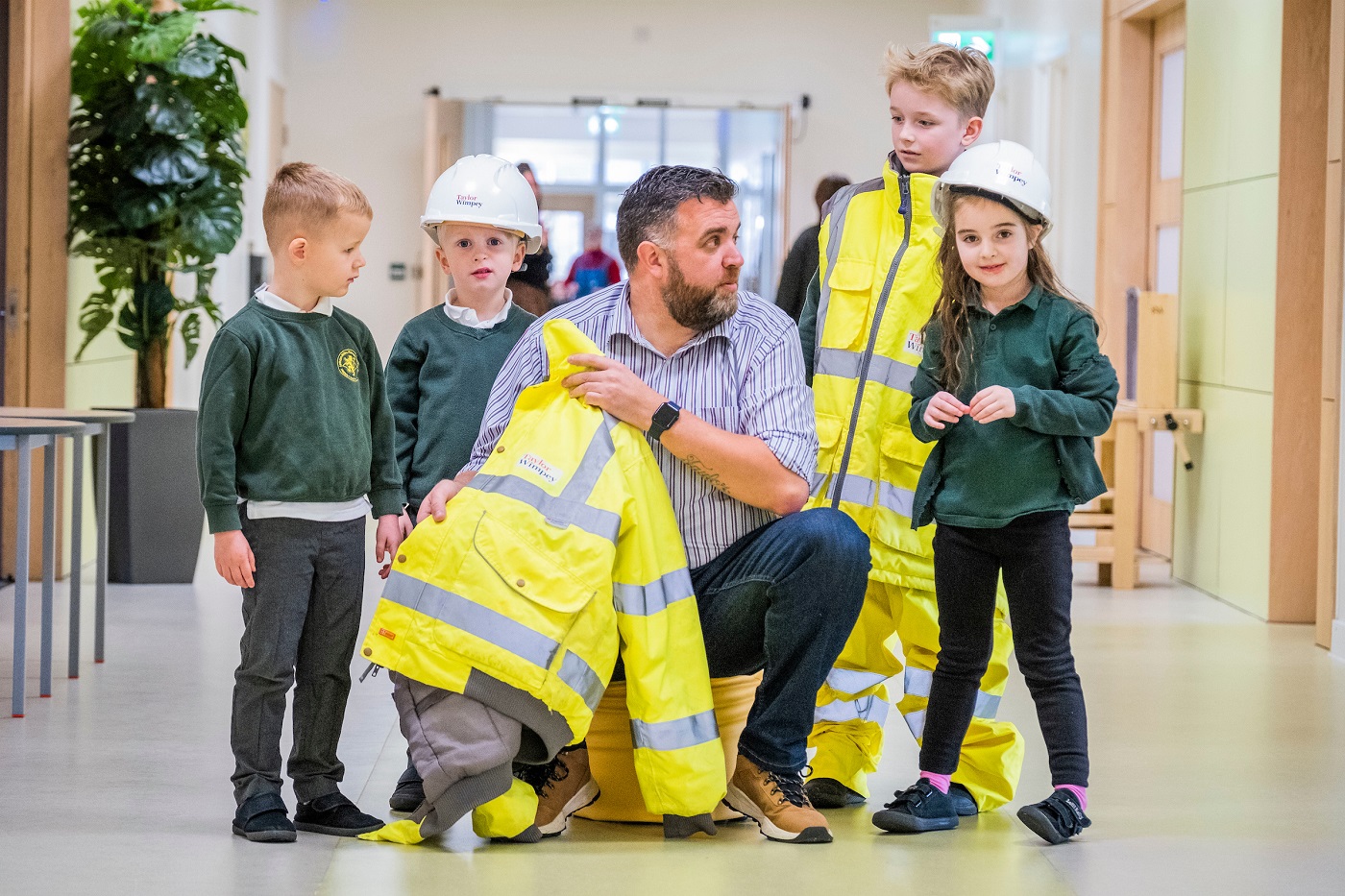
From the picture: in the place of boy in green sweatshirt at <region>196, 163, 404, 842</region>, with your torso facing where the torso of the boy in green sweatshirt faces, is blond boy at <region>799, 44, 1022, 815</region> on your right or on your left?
on your left

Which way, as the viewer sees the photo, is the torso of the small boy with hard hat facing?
toward the camera

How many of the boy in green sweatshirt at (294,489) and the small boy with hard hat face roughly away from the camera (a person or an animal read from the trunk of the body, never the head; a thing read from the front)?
0

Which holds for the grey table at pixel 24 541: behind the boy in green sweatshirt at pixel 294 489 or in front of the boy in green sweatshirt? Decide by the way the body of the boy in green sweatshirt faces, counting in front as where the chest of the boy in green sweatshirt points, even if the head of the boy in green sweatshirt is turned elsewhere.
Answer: behind

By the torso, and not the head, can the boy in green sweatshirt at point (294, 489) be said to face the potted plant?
no

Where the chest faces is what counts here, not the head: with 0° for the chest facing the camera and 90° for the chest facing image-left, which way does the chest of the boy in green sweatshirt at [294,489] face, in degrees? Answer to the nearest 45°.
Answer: approximately 315°

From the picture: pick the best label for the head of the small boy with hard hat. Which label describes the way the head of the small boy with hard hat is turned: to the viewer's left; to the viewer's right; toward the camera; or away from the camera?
toward the camera

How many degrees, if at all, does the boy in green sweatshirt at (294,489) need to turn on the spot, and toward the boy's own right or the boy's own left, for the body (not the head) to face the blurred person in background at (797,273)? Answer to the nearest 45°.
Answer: approximately 90° to the boy's own left

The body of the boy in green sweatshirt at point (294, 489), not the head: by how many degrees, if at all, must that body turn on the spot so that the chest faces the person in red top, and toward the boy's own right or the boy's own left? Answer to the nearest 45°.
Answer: approximately 135° to the boy's own left

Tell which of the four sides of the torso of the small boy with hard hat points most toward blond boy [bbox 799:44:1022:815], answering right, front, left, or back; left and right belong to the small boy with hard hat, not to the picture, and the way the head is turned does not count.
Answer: left

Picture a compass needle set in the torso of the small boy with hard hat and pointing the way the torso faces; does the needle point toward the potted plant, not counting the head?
no

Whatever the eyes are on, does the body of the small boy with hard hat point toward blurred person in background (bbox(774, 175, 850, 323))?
no

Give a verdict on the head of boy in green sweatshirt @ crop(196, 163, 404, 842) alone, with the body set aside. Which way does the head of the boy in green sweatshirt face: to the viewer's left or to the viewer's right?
to the viewer's right
